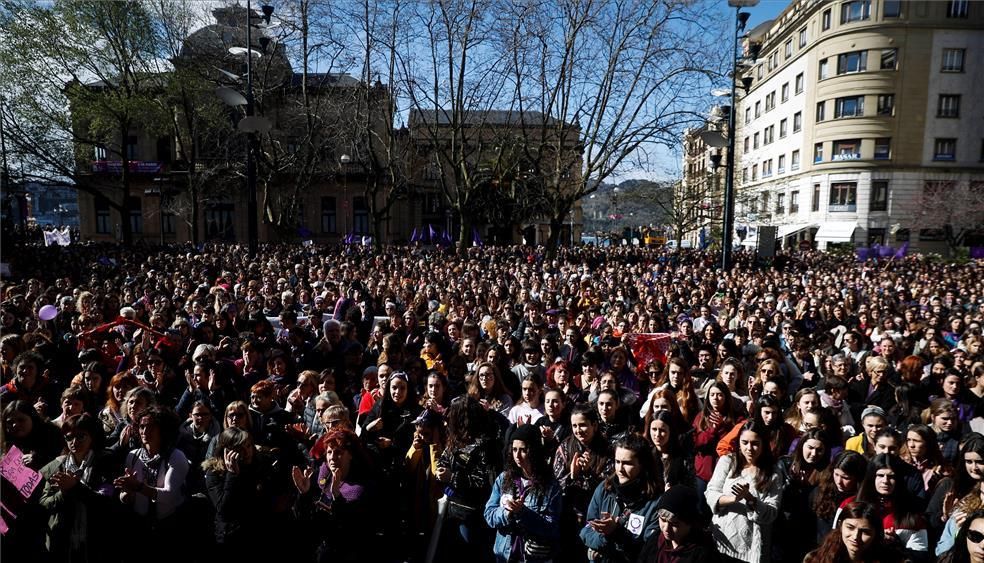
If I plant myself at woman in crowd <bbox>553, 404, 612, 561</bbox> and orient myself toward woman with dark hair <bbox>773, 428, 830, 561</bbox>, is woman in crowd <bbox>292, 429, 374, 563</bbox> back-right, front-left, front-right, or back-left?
back-right

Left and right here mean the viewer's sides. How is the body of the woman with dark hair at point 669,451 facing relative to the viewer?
facing the viewer and to the left of the viewer

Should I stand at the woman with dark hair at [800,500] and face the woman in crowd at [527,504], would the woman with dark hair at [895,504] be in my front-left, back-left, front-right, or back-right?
back-left

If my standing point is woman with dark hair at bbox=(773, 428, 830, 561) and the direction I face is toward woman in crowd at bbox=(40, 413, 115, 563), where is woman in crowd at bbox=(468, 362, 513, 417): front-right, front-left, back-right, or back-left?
front-right

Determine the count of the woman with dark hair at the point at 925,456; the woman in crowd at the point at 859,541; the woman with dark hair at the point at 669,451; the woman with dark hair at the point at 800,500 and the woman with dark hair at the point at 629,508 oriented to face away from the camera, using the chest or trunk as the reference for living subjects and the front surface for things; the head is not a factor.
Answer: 0

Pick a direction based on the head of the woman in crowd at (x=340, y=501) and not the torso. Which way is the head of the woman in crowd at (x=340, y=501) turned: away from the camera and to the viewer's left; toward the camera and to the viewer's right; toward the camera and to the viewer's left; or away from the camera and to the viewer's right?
toward the camera and to the viewer's left

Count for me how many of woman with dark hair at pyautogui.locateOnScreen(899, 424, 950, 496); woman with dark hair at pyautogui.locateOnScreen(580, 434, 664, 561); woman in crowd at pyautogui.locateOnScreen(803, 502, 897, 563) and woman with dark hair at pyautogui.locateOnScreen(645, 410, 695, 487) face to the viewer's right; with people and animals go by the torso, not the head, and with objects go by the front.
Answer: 0

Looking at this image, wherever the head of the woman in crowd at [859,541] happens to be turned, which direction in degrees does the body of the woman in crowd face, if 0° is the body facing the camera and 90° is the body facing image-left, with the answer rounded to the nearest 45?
approximately 0°

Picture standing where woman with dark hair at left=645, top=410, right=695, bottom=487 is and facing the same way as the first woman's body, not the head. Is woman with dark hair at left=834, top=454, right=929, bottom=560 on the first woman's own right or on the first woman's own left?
on the first woman's own left

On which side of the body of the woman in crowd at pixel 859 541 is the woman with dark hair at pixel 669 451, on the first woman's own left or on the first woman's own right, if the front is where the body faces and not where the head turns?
on the first woman's own right

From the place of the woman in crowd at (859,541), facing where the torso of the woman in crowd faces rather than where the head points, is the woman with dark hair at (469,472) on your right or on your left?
on your right

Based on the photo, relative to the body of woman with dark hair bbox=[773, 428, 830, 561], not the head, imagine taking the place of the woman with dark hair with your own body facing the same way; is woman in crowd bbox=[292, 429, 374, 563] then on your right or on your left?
on your right
